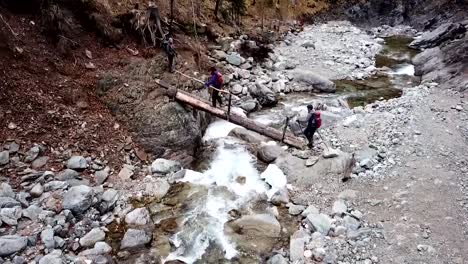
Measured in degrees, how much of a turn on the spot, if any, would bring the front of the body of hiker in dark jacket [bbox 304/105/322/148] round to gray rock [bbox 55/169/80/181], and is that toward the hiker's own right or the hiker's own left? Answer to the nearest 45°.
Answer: approximately 45° to the hiker's own left

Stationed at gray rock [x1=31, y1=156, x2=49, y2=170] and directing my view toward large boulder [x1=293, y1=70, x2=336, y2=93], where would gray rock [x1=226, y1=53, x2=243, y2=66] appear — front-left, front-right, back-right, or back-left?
front-left

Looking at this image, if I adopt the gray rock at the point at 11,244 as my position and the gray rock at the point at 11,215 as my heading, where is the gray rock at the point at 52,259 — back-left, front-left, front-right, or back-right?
back-right

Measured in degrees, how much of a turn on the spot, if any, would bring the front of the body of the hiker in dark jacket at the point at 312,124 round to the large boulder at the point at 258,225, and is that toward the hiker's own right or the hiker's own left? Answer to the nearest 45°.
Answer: approximately 90° to the hiker's own left

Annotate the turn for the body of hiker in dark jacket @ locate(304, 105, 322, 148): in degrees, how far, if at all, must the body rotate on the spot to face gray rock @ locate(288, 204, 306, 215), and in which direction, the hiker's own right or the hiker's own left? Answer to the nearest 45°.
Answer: approximately 90° to the hiker's own left

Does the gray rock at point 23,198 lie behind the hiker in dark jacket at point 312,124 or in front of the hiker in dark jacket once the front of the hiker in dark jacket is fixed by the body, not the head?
in front

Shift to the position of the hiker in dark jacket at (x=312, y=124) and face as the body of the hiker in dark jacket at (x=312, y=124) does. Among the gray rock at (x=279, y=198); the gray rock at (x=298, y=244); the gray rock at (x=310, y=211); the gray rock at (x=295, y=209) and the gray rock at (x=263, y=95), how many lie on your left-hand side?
4

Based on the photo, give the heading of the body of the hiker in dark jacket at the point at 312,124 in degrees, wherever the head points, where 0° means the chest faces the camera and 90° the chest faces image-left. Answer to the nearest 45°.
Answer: approximately 90°

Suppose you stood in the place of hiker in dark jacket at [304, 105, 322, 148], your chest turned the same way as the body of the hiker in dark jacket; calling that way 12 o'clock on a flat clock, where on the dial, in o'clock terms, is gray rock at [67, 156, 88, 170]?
The gray rock is roughly at 11 o'clock from the hiker in dark jacket.

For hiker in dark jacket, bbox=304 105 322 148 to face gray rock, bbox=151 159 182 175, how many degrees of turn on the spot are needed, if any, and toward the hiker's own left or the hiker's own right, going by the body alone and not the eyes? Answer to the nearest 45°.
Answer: approximately 45° to the hiker's own left

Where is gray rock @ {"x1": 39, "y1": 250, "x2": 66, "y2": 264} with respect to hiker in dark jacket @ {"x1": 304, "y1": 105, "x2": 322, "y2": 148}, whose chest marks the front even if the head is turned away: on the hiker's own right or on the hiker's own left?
on the hiker's own left

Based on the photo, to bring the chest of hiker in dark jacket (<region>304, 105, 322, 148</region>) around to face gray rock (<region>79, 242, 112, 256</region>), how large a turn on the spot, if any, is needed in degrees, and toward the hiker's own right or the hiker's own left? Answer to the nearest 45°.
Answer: approximately 45° to the hiker's own left

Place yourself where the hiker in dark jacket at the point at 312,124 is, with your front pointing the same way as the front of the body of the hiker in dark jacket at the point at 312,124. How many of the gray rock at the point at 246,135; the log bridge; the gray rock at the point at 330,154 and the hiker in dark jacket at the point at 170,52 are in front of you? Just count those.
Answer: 3

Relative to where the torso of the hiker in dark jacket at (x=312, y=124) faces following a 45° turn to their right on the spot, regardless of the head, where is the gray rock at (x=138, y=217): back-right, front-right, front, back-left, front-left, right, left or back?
left

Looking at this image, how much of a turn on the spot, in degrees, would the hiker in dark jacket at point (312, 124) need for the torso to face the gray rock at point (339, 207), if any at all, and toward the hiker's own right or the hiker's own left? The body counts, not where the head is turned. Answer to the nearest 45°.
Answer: approximately 90° to the hiker's own left

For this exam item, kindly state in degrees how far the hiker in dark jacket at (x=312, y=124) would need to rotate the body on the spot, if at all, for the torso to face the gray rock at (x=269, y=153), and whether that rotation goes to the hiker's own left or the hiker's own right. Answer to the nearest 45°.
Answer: approximately 45° to the hiker's own left

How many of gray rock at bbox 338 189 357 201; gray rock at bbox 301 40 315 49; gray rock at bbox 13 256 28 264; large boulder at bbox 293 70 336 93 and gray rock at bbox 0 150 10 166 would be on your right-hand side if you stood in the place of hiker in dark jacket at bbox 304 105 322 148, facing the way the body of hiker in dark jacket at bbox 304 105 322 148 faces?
2

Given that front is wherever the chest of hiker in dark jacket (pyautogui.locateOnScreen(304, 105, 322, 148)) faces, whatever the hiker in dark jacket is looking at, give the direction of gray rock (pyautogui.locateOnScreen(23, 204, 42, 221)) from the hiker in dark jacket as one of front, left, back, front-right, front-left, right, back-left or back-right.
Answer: front-left

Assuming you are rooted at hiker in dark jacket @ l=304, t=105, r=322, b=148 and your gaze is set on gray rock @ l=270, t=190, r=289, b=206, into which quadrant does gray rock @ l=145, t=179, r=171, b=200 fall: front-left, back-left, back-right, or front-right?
front-right

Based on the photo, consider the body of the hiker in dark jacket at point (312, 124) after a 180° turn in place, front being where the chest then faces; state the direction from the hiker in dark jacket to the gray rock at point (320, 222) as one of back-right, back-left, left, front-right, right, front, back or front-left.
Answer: right

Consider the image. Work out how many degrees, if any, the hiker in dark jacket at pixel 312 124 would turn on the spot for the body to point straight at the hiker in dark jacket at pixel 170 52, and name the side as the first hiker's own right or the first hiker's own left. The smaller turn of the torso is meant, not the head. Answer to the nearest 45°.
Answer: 0° — they already face them
